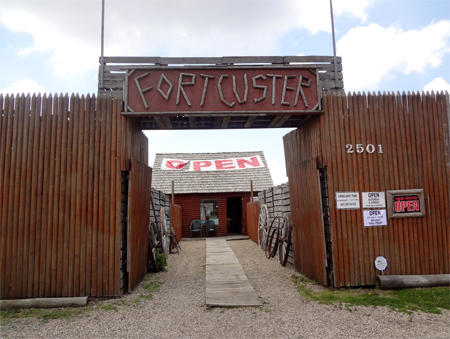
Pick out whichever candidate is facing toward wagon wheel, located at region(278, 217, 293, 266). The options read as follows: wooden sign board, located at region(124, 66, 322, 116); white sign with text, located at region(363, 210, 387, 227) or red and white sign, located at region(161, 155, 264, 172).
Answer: the red and white sign

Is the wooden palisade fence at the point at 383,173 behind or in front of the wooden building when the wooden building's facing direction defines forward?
in front

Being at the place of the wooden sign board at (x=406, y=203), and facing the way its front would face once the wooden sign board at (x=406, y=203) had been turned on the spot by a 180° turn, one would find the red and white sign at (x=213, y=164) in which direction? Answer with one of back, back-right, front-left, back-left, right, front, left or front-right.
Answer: front-left

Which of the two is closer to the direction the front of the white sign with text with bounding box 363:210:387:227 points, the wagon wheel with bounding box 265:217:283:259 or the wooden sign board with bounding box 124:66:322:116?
the wooden sign board

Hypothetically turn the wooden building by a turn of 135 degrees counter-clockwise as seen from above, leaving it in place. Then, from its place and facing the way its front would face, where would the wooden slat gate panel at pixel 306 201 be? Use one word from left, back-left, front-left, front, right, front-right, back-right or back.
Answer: back-right

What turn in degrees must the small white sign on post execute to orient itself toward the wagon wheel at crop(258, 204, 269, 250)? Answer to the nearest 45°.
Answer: approximately 135° to its right

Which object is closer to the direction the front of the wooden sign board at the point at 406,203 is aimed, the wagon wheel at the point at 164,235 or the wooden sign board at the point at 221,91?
the wooden sign board

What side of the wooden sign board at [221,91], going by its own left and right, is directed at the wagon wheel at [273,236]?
back

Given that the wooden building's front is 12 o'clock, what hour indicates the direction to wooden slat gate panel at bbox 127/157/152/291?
The wooden slat gate panel is roughly at 12 o'clock from the wooden building.

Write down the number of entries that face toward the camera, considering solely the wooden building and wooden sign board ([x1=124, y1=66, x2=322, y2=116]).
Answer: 2

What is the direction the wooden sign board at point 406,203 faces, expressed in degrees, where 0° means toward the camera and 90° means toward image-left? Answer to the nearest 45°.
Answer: approximately 0°

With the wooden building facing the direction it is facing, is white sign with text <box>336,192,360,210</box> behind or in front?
in front
